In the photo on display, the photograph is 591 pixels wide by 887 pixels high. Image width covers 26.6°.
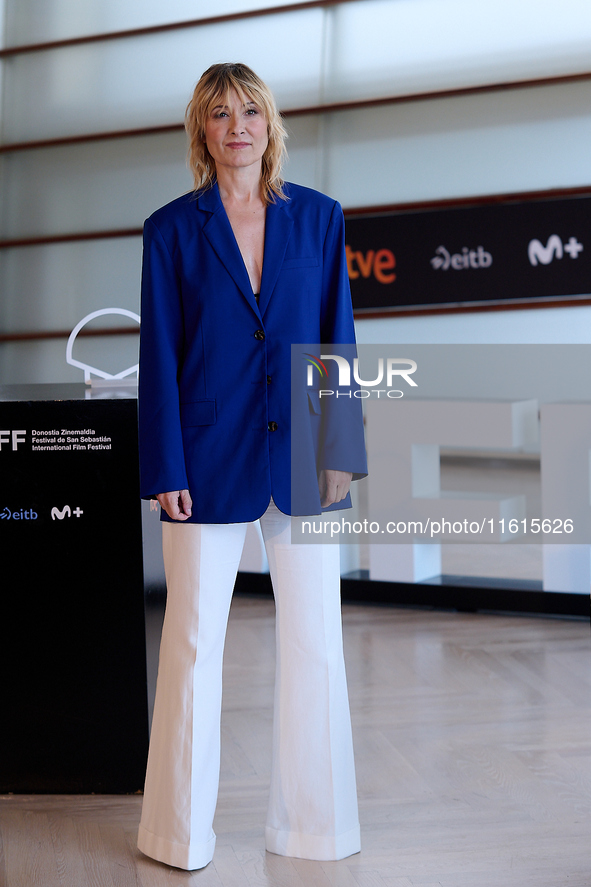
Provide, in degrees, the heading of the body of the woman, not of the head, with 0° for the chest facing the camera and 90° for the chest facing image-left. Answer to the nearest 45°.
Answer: approximately 0°

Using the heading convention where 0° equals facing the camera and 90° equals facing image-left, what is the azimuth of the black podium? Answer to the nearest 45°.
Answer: approximately 0°

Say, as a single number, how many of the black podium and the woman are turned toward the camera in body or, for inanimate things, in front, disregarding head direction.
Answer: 2
